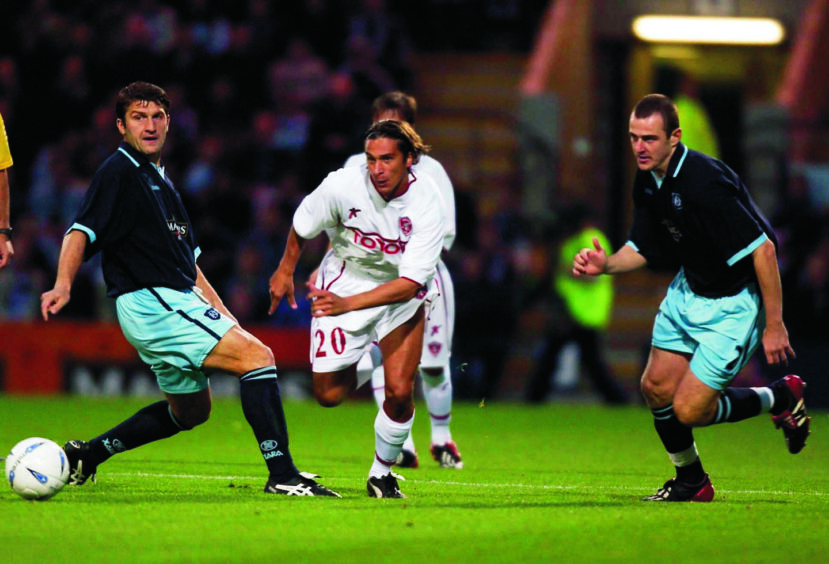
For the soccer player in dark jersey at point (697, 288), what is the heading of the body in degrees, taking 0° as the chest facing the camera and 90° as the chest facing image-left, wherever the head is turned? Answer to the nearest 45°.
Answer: approximately 45°

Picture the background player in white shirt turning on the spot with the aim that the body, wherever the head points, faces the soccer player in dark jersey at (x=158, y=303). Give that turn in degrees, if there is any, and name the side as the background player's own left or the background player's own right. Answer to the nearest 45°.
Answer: approximately 45° to the background player's own right

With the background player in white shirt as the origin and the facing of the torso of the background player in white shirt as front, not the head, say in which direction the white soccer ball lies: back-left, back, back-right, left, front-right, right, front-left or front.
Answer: front-right

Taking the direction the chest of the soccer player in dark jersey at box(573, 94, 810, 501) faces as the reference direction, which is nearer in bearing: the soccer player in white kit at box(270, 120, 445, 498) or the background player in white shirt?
the soccer player in white kit

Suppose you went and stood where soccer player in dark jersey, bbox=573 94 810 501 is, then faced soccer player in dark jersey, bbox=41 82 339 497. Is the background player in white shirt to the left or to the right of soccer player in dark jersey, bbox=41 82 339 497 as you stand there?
right

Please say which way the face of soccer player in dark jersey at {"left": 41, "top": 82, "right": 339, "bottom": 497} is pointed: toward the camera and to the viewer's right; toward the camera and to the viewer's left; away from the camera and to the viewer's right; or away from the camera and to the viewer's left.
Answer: toward the camera and to the viewer's right

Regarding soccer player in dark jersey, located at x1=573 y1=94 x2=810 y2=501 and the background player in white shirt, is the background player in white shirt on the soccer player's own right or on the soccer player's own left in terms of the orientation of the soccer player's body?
on the soccer player's own right

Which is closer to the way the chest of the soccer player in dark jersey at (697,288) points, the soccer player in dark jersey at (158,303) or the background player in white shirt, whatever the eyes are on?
the soccer player in dark jersey

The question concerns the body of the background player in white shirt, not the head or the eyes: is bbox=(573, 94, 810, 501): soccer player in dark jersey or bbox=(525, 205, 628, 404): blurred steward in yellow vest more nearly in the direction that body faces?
the soccer player in dark jersey

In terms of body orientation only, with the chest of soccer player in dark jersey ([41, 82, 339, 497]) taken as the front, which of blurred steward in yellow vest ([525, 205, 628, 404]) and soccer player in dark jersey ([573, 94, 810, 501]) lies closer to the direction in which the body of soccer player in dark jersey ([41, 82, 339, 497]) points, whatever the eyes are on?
the soccer player in dark jersey

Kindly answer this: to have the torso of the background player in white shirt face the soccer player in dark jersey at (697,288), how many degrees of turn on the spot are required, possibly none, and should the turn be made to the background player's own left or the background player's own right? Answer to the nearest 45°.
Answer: approximately 45° to the background player's own left

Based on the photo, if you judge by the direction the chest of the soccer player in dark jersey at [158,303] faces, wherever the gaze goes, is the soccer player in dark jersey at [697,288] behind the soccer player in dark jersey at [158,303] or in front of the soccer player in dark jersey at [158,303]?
in front

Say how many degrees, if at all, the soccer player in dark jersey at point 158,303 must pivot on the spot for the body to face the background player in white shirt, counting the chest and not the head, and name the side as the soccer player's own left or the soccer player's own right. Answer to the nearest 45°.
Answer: approximately 90° to the soccer player's own left
